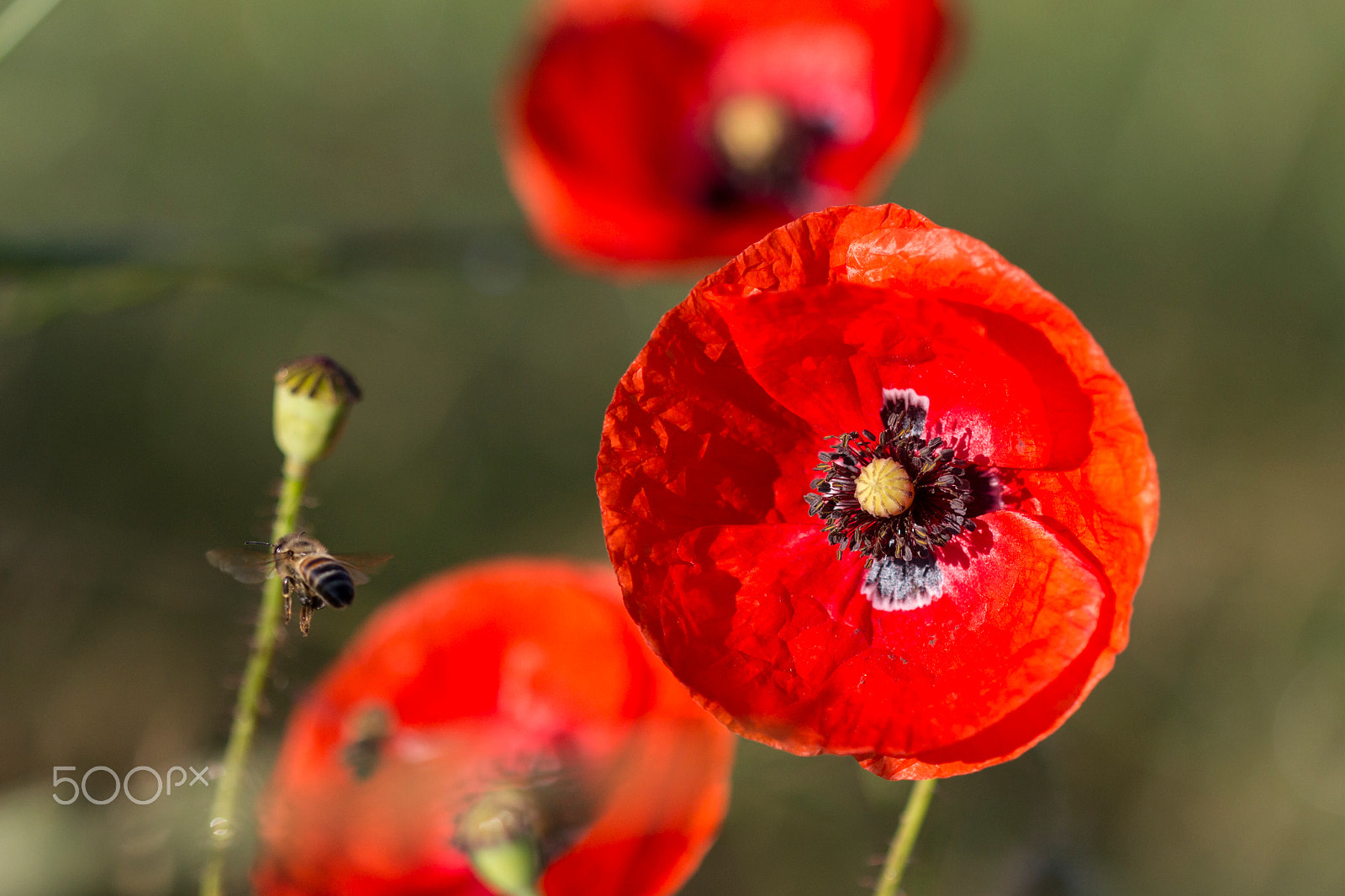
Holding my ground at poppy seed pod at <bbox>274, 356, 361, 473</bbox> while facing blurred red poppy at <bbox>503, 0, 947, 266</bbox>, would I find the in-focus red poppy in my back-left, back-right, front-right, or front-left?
front-right

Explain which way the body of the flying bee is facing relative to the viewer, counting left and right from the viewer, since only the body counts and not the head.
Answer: facing away from the viewer and to the left of the viewer

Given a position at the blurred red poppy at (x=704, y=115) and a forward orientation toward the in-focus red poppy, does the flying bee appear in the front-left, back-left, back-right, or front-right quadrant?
front-right
